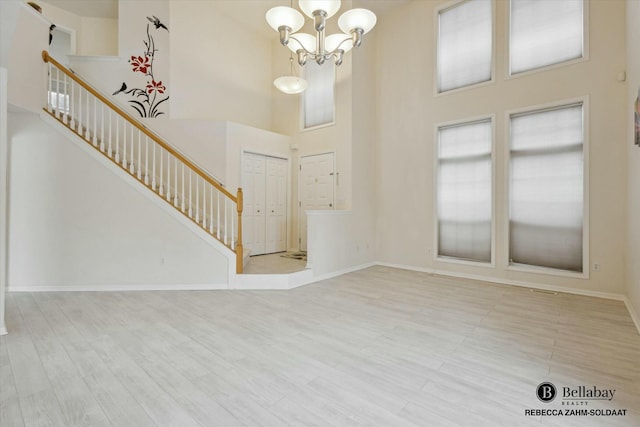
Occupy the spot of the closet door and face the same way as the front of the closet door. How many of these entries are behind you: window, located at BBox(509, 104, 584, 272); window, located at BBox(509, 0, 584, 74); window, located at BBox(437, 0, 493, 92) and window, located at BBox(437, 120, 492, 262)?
0

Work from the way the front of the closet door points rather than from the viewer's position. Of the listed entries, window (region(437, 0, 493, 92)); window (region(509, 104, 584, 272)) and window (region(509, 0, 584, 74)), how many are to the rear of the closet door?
0

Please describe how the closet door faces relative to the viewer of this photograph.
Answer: facing the viewer and to the right of the viewer

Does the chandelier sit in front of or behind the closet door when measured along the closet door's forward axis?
in front

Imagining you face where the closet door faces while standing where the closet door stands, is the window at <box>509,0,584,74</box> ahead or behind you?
ahead

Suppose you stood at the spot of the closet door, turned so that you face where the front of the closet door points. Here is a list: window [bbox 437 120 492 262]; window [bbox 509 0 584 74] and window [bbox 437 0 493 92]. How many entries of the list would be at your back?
0

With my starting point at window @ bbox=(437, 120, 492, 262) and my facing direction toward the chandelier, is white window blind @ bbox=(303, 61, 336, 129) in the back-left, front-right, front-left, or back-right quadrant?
front-right

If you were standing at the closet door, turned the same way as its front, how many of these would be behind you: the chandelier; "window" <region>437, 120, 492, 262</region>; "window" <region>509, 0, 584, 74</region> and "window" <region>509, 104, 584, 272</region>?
0

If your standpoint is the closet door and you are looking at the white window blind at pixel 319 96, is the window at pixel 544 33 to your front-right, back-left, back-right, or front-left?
front-right

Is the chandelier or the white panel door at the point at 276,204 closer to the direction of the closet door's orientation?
the chandelier

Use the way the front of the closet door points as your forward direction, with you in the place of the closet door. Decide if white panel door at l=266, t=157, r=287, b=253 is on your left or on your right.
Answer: on your left
